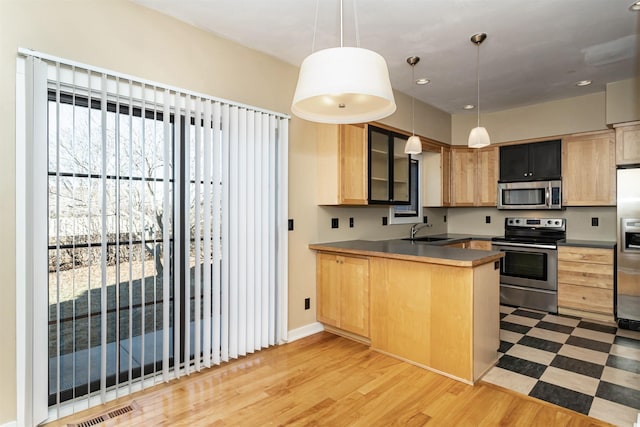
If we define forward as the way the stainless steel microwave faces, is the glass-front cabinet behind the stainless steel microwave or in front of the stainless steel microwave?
in front

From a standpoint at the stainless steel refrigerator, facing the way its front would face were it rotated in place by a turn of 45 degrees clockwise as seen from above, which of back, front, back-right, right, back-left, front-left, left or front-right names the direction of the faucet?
front-right

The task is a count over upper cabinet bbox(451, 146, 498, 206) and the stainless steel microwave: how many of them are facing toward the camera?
2

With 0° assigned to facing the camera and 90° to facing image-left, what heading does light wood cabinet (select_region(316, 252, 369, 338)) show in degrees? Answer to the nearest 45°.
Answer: approximately 45°

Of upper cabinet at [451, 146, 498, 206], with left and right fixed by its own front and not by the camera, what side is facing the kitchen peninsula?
front

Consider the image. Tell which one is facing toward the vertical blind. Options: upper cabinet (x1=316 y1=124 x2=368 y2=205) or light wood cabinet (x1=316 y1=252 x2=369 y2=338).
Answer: the light wood cabinet

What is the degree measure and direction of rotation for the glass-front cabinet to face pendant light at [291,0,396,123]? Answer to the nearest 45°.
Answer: approximately 45° to its right
